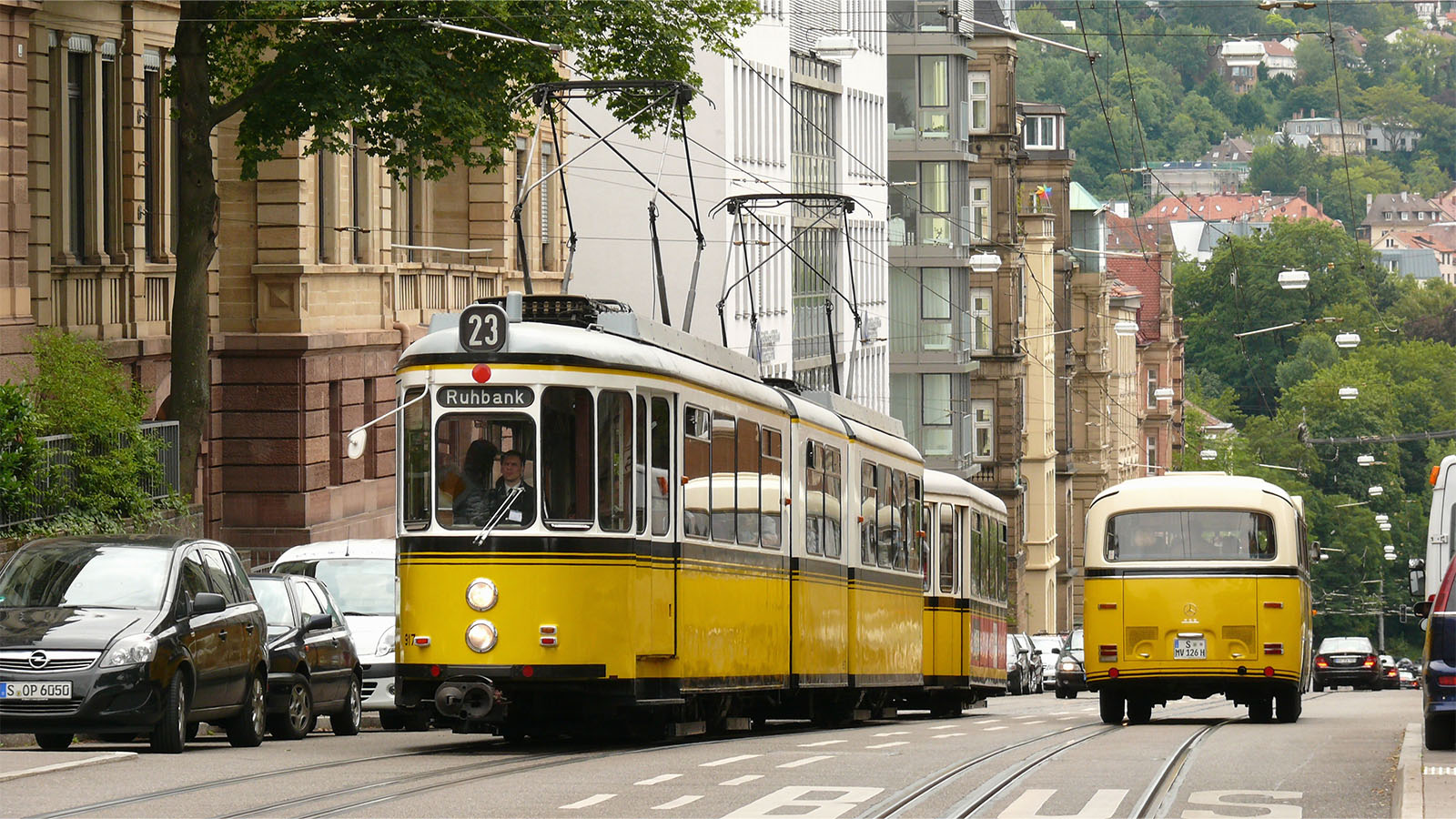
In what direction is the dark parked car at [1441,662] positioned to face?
away from the camera

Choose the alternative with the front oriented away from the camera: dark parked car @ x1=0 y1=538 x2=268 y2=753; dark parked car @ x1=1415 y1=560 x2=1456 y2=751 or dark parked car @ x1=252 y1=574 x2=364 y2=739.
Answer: dark parked car @ x1=1415 y1=560 x2=1456 y2=751

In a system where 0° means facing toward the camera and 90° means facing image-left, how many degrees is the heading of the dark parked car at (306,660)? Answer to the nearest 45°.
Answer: approximately 45°

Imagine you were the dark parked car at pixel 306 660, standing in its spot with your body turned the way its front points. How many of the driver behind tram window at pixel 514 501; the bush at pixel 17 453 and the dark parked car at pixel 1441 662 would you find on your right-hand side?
1

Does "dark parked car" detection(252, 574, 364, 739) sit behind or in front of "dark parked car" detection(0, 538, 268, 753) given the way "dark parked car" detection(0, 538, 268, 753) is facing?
behind

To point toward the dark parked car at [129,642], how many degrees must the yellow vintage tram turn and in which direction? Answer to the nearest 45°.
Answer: approximately 45° to its right

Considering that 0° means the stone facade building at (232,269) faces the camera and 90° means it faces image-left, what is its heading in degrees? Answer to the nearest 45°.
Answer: approximately 315°

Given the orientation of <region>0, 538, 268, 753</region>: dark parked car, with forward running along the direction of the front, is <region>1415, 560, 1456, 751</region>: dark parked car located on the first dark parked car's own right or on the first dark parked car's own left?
on the first dark parked car's own left

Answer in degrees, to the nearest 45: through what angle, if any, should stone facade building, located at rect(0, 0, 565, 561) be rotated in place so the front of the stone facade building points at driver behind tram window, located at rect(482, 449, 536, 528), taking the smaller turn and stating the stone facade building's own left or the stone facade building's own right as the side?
approximately 45° to the stone facade building's own right

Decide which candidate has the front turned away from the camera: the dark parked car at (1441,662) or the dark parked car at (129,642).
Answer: the dark parked car at (1441,662)
